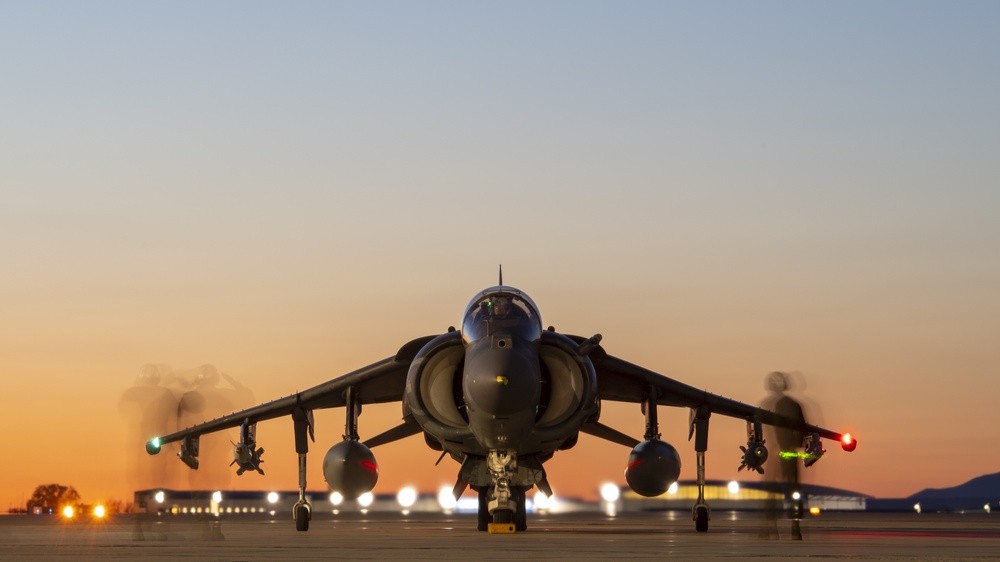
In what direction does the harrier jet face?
toward the camera

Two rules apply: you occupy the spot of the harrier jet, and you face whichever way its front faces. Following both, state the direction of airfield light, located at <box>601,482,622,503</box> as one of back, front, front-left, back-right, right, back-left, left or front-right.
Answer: back
